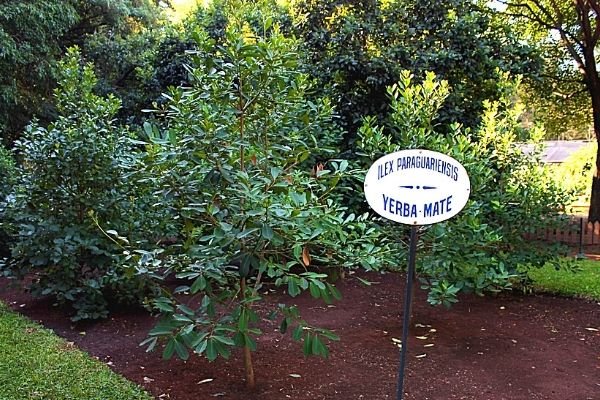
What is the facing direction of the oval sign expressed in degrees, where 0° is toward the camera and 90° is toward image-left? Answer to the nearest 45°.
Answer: approximately 0°

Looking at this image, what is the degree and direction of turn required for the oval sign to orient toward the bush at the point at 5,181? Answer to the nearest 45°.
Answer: approximately 135° to its right

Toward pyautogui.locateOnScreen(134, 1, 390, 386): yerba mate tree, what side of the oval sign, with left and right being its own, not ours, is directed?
right

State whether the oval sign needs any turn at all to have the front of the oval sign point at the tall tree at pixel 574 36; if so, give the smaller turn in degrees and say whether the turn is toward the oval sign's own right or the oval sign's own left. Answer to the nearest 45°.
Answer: approximately 180°

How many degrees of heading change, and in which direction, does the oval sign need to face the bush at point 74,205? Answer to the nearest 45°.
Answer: approximately 135° to its right
